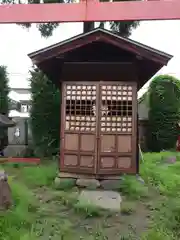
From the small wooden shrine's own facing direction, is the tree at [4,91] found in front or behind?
behind

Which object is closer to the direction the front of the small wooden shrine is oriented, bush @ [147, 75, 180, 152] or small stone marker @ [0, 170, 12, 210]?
the small stone marker

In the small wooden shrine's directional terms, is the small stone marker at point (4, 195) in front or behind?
in front

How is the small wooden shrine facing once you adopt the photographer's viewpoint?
facing the viewer

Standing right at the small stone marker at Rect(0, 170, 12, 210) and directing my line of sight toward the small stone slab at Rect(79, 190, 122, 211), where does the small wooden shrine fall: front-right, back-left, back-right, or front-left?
front-left

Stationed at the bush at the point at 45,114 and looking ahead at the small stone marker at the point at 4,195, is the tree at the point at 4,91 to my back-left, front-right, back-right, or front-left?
back-right

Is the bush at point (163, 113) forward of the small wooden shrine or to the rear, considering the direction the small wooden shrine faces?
to the rear
